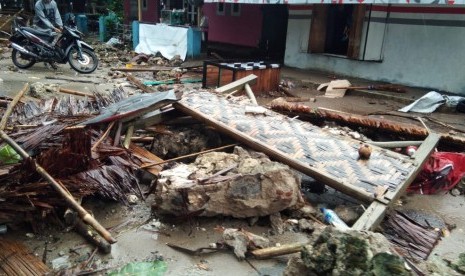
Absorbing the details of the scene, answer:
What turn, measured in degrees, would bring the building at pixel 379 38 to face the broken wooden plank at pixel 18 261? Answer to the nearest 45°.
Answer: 0° — it already faces it

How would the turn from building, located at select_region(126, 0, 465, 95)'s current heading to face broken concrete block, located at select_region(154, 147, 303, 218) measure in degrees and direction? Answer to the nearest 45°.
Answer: approximately 45° to its left

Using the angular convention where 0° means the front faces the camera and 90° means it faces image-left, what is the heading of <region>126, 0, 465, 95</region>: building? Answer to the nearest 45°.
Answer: approximately 45°

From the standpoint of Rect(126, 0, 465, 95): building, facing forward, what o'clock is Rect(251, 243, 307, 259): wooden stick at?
The wooden stick is roughly at 11 o'clock from the building.

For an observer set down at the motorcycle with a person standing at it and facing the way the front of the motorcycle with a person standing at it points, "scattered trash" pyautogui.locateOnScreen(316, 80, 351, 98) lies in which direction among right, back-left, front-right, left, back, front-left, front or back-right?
front-right

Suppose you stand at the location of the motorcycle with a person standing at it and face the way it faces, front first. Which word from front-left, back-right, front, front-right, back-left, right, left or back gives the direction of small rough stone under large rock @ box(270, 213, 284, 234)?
right

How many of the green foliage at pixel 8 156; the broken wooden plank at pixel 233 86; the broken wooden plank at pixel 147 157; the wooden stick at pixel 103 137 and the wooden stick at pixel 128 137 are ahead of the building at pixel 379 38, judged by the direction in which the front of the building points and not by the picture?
5

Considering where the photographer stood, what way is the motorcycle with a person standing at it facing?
facing to the right of the viewer

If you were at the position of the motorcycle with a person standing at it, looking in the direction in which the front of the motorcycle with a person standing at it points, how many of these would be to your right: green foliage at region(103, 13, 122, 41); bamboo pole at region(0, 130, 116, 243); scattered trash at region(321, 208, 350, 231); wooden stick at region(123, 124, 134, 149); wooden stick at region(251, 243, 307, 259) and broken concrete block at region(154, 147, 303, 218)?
5
